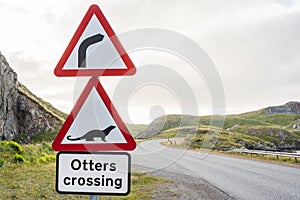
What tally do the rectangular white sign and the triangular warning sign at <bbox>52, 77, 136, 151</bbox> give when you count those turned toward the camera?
2

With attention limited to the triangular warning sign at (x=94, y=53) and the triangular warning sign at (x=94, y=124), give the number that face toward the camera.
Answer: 2

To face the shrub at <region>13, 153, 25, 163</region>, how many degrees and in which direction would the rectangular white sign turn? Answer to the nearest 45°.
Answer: approximately 180°

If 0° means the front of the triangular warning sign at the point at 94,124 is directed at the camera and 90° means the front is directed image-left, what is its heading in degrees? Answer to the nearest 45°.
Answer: approximately 0°

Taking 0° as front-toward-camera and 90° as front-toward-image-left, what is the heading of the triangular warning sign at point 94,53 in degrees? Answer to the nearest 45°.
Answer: approximately 0°

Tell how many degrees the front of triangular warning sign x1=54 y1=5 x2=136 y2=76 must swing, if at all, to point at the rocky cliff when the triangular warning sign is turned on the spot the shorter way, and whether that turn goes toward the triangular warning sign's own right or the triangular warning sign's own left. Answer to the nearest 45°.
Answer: approximately 180°

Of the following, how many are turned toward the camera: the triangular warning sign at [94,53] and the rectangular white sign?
2
